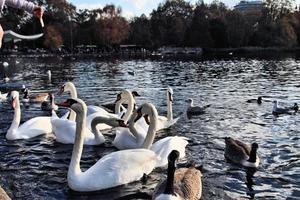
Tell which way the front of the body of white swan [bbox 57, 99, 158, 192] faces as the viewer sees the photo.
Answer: to the viewer's left

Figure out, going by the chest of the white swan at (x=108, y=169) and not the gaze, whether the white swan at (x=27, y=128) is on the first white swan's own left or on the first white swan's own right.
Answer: on the first white swan's own right

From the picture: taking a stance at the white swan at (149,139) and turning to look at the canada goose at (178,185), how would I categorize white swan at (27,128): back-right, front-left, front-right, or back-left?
back-right

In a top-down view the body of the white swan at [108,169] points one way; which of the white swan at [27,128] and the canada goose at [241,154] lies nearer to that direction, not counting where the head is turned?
the white swan

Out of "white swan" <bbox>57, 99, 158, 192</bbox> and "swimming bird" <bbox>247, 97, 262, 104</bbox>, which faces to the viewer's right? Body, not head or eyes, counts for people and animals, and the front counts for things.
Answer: the swimming bird

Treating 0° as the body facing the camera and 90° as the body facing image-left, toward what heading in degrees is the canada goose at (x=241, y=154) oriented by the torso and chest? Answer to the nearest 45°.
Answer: approximately 315°

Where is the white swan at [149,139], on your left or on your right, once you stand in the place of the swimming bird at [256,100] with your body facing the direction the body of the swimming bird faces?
on your right

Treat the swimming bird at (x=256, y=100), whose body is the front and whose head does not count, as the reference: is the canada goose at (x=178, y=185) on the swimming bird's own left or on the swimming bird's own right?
on the swimming bird's own right

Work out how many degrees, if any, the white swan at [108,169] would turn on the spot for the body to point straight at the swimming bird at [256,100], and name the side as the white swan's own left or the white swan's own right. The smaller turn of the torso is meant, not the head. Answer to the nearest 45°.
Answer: approximately 135° to the white swan's own right

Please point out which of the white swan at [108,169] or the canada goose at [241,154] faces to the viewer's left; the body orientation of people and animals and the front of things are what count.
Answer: the white swan

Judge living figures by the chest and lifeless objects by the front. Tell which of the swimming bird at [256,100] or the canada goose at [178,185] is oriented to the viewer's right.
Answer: the swimming bird

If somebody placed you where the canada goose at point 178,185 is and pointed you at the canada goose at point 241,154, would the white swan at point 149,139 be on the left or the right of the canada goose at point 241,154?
left

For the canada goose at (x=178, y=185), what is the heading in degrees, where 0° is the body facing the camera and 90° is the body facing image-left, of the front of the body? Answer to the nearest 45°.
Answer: approximately 45°

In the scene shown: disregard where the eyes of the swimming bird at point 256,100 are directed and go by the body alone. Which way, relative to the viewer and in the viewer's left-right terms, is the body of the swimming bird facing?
facing to the right of the viewer
